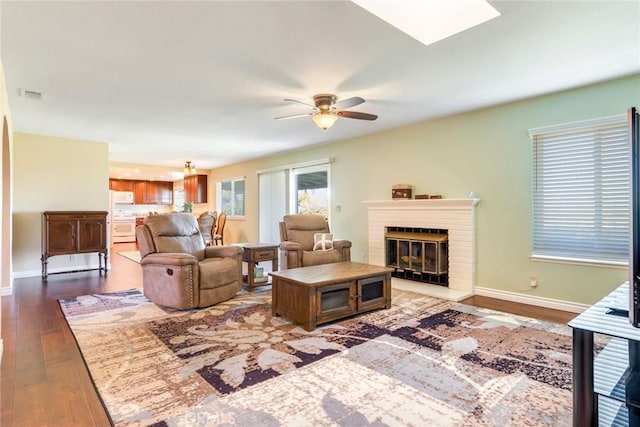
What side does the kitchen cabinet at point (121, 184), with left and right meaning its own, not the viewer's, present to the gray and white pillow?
front

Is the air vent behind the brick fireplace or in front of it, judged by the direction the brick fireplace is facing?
in front

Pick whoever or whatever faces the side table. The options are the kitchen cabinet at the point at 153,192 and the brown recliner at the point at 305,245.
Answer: the kitchen cabinet

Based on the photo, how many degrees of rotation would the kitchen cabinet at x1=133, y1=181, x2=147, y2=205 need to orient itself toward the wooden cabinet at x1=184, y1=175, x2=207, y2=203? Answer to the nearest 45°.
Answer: approximately 45° to its left

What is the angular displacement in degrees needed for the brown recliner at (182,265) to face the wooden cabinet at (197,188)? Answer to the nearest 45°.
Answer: approximately 135° to its left

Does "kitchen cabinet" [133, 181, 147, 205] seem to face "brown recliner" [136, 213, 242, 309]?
yes

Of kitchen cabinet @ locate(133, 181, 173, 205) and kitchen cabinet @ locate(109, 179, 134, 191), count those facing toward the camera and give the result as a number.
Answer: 2

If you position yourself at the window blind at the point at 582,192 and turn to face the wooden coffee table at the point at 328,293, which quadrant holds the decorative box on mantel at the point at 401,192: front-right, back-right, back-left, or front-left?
front-right

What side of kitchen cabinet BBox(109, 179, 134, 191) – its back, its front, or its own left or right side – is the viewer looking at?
front

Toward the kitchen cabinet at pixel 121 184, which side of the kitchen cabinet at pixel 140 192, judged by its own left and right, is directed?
right

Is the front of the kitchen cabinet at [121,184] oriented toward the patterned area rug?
yes

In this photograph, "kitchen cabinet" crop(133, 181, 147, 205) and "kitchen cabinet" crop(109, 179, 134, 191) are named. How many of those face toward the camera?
2

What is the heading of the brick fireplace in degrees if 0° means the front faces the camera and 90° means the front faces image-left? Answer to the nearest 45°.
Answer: approximately 45°

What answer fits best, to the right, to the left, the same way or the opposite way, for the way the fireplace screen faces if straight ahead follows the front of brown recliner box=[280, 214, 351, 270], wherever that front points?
to the right

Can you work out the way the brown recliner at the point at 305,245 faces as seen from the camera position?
facing the viewer and to the right of the viewer

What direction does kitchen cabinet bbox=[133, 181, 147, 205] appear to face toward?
toward the camera
